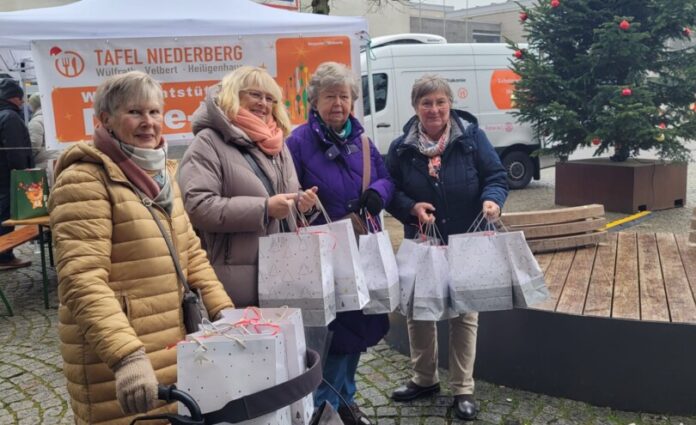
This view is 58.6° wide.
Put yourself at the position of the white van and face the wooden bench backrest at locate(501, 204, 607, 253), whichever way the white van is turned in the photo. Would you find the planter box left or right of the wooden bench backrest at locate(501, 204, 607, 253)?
left

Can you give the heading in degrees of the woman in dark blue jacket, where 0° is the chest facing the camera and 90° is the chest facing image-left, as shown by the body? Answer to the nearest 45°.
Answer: approximately 0°

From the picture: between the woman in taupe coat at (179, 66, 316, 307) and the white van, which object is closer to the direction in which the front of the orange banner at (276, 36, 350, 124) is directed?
the woman in taupe coat

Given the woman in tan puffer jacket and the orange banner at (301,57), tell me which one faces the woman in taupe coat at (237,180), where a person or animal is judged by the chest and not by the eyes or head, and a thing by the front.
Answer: the orange banner

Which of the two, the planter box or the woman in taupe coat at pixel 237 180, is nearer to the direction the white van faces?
the woman in taupe coat

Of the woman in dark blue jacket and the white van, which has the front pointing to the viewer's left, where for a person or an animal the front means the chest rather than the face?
the white van

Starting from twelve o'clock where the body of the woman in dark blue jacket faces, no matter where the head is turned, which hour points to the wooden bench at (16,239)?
The wooden bench is roughly at 4 o'clock from the woman in dark blue jacket.

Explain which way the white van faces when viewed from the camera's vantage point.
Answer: facing to the left of the viewer

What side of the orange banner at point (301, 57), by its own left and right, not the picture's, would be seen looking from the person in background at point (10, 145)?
right

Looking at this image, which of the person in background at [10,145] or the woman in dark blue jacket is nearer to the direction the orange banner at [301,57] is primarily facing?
the woman in dark blue jacket

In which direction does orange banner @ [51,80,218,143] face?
toward the camera

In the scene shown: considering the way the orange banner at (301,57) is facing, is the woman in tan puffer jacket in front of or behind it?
in front

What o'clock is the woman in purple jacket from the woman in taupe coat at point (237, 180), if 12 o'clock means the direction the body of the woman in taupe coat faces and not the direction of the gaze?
The woman in purple jacket is roughly at 9 o'clock from the woman in taupe coat.
